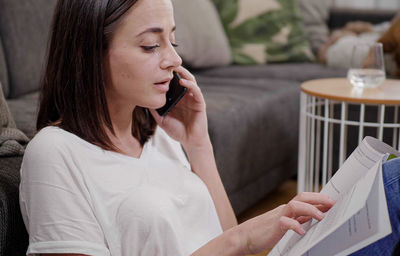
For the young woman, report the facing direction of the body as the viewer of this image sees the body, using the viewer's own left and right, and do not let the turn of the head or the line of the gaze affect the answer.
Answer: facing the viewer and to the right of the viewer

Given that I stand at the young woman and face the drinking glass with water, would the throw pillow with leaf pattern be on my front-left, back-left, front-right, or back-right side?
front-left

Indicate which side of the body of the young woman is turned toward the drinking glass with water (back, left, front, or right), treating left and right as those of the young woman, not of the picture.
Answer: left

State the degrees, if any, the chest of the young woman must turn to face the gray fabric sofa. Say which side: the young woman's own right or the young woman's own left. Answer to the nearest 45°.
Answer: approximately 135° to the young woman's own left

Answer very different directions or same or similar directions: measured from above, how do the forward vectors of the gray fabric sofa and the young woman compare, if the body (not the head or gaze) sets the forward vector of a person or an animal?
same or similar directions

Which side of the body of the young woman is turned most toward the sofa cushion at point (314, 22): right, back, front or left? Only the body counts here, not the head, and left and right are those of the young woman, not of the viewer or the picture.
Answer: left

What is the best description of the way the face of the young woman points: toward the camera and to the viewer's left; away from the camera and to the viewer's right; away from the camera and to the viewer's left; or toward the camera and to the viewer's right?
toward the camera and to the viewer's right
